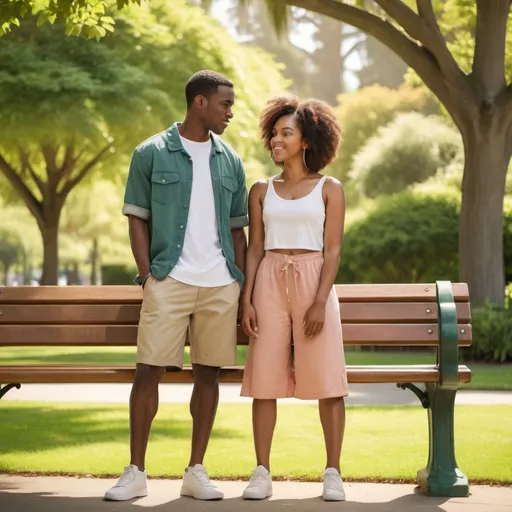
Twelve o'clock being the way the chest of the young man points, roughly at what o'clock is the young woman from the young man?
The young woman is roughly at 9 o'clock from the young man.

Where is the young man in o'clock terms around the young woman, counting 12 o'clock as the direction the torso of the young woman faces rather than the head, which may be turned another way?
The young man is roughly at 3 o'clock from the young woman.

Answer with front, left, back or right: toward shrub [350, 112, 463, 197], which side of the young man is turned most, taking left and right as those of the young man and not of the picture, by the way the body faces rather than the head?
back

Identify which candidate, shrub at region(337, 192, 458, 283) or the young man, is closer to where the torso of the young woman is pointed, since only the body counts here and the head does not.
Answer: the young man

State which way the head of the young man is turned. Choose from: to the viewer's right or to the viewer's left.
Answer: to the viewer's right

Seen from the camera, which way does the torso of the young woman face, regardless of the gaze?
toward the camera

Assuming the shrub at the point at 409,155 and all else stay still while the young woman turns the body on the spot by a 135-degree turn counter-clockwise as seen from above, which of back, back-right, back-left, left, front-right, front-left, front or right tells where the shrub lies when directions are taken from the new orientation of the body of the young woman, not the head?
front-left

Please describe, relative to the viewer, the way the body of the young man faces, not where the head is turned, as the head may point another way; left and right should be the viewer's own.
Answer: facing the viewer

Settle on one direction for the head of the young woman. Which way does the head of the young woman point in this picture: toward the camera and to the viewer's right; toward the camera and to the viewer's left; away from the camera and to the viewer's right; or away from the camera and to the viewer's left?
toward the camera and to the viewer's left

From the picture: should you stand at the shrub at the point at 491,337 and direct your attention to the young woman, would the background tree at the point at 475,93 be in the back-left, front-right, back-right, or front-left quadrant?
back-right

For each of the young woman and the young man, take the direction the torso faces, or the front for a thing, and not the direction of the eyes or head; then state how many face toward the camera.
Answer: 2
